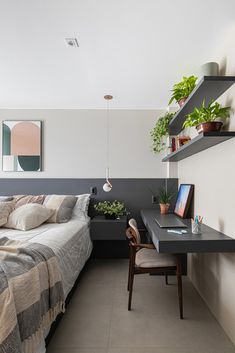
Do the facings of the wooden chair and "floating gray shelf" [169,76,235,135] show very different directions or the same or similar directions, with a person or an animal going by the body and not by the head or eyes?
very different directions

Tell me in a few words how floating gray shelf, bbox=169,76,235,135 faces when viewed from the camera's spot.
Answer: facing to the left of the viewer

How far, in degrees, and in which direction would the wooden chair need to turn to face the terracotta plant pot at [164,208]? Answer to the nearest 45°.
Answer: approximately 90° to its left

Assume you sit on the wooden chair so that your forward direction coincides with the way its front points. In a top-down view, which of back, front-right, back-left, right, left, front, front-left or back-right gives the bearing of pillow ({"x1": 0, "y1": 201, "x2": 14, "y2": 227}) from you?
back

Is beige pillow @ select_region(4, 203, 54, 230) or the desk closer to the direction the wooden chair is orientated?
the desk

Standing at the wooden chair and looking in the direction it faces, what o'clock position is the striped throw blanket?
The striped throw blanket is roughly at 4 o'clock from the wooden chair.

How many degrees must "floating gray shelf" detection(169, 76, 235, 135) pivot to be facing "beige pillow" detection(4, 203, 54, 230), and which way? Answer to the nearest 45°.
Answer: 0° — it already faces it

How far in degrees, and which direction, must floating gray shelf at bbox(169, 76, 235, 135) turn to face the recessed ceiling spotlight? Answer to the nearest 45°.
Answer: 0° — it already faces it

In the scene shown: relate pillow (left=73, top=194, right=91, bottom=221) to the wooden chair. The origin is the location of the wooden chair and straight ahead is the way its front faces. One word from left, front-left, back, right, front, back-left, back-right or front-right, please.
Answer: back-left

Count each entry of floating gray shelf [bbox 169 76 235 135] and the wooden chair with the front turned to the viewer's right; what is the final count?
1

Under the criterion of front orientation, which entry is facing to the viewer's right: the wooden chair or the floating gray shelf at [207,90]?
the wooden chair

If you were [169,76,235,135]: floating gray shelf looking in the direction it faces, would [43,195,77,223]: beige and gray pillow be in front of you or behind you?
in front

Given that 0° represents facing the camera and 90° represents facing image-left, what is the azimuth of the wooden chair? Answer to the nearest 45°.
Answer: approximately 270°
